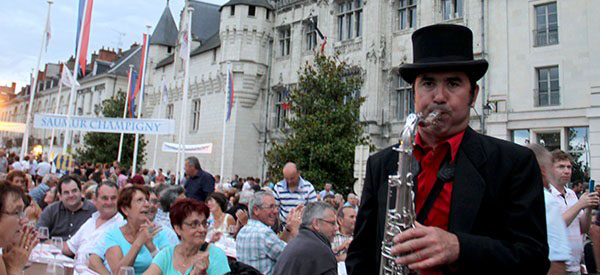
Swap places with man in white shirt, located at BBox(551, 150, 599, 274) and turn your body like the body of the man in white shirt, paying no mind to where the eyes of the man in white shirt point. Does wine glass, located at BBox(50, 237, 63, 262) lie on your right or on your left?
on your right

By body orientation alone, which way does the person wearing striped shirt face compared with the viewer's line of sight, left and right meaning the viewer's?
facing the viewer

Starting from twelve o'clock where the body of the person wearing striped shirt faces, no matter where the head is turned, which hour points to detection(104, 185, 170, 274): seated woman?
The seated woman is roughly at 1 o'clock from the person wearing striped shirt.

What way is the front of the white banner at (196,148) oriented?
toward the camera

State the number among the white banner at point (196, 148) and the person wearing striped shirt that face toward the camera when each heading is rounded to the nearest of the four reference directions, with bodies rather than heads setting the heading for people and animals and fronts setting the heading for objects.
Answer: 2

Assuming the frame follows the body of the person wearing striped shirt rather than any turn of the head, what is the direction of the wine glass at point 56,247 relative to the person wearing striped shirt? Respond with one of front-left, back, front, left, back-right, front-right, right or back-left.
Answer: front-right

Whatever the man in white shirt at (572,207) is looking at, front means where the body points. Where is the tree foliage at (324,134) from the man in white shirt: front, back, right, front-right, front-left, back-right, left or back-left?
back
